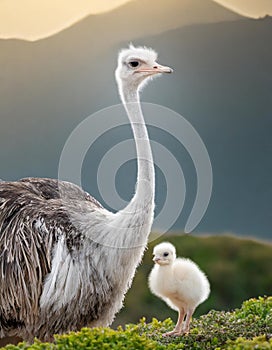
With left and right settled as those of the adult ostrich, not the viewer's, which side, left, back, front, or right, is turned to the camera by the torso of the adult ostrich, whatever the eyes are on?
right

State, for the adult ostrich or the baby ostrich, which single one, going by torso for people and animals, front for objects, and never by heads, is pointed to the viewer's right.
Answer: the adult ostrich

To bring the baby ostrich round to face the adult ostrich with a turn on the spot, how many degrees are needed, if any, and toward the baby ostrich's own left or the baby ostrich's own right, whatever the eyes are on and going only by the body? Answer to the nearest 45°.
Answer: approximately 45° to the baby ostrich's own right

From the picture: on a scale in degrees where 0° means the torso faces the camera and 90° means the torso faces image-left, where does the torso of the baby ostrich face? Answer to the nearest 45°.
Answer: approximately 45°

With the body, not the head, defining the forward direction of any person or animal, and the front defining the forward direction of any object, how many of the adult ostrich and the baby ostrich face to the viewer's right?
1

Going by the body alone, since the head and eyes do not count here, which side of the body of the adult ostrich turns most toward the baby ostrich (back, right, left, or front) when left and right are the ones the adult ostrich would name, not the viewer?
front
